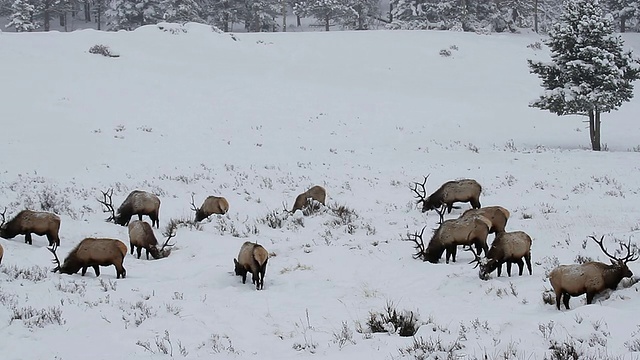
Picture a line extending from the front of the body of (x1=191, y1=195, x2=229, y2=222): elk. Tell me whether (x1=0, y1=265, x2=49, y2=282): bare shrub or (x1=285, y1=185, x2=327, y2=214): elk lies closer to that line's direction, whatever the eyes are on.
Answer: the bare shrub

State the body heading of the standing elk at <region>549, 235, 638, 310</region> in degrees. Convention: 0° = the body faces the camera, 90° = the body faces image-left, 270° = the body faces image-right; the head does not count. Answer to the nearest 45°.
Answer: approximately 270°

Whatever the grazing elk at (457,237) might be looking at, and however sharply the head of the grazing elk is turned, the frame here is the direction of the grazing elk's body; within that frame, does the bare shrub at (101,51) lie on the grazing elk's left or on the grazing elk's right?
on the grazing elk's right

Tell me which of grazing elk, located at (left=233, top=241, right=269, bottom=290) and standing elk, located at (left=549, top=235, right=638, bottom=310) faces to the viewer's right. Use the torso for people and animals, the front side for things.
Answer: standing elk, located at (left=549, top=235, right=638, bottom=310)

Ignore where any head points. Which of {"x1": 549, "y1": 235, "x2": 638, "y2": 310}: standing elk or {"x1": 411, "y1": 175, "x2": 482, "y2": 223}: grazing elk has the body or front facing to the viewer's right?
{"x1": 549, "y1": 235, "x2": 638, "y2": 310}: standing elk

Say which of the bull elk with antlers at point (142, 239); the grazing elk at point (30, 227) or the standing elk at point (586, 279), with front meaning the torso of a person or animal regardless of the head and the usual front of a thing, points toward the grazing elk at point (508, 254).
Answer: the bull elk with antlers

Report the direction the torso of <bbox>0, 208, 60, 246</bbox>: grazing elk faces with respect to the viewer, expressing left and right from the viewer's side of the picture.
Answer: facing to the left of the viewer

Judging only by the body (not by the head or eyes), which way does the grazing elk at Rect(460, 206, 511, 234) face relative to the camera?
to the viewer's left

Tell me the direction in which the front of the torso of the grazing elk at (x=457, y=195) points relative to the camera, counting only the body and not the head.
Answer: to the viewer's left

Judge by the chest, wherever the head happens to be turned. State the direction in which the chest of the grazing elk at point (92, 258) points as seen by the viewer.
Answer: to the viewer's left
